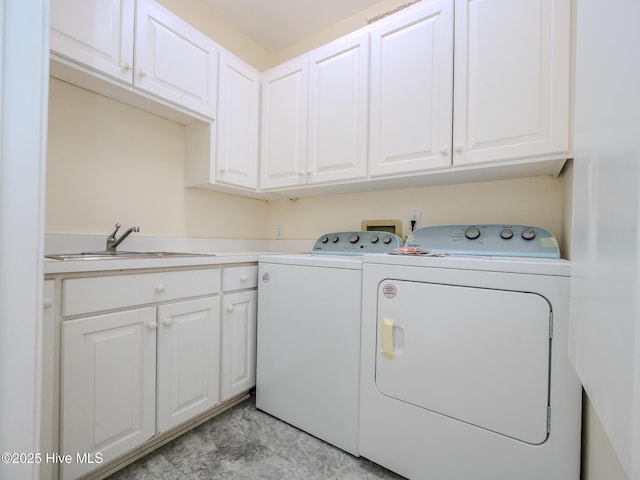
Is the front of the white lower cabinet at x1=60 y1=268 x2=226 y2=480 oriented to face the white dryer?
yes

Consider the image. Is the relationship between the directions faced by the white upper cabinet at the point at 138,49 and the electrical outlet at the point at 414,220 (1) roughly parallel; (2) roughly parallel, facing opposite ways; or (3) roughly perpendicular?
roughly perpendicular

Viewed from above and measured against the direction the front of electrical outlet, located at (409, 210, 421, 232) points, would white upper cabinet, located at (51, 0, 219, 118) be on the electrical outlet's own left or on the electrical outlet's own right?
on the electrical outlet's own right

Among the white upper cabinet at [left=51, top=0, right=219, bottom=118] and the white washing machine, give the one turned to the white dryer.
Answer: the white upper cabinet

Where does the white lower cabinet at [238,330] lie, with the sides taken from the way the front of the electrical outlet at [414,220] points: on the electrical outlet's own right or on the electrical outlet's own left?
on the electrical outlet's own right

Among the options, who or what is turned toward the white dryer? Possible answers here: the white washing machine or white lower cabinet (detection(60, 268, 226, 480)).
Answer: the white lower cabinet

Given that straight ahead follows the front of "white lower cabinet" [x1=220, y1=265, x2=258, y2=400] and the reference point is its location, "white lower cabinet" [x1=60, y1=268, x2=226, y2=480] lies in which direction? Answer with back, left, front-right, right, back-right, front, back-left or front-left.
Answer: right

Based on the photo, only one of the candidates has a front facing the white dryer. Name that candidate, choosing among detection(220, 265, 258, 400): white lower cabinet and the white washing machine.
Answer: the white lower cabinet

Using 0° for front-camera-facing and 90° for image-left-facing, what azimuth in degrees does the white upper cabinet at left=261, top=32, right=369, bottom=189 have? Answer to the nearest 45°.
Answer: approximately 45°
